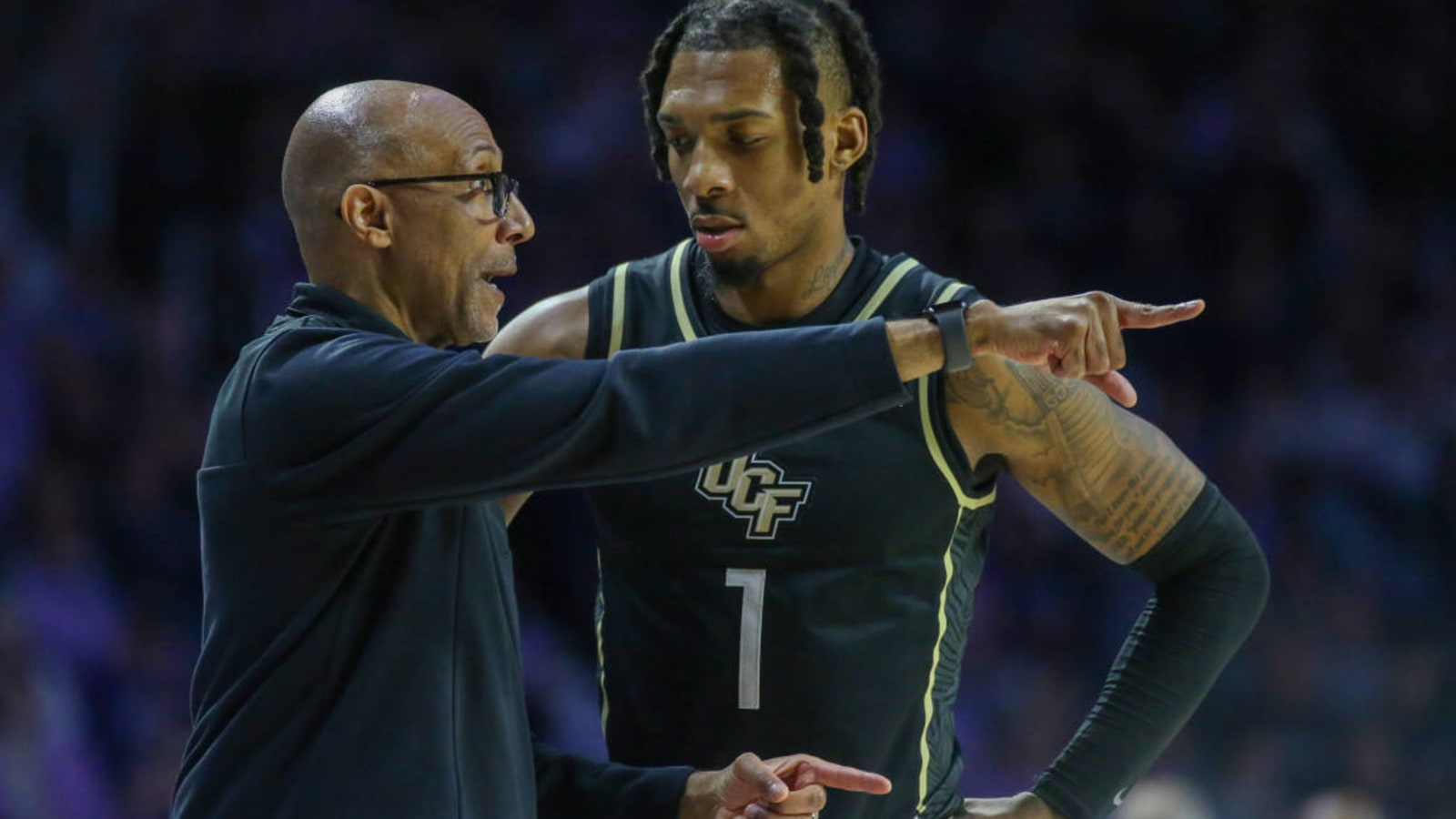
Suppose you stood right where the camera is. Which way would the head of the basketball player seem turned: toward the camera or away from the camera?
toward the camera

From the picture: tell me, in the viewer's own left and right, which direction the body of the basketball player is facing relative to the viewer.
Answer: facing the viewer and to the left of the viewer
